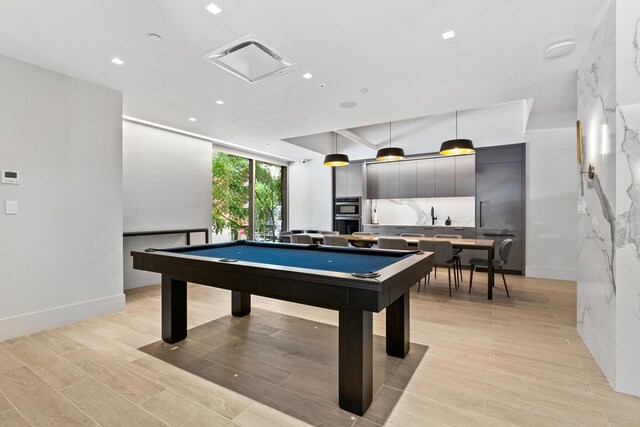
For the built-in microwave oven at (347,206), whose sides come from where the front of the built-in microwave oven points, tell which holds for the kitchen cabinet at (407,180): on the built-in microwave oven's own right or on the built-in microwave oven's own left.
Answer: on the built-in microwave oven's own left

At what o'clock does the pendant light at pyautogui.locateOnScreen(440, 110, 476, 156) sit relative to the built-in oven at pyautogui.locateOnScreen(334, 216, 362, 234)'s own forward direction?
The pendant light is roughly at 11 o'clock from the built-in oven.

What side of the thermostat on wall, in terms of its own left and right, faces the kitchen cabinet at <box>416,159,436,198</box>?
left

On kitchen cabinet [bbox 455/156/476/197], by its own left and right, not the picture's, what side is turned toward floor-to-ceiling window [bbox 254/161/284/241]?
right

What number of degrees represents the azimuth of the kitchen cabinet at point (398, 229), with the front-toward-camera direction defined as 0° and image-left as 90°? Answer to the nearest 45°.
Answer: approximately 0°

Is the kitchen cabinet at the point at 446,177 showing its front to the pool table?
yes

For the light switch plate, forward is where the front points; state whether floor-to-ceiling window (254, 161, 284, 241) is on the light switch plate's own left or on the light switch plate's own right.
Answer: on the light switch plate's own left

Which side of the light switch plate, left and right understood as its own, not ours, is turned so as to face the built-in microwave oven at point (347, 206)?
left
